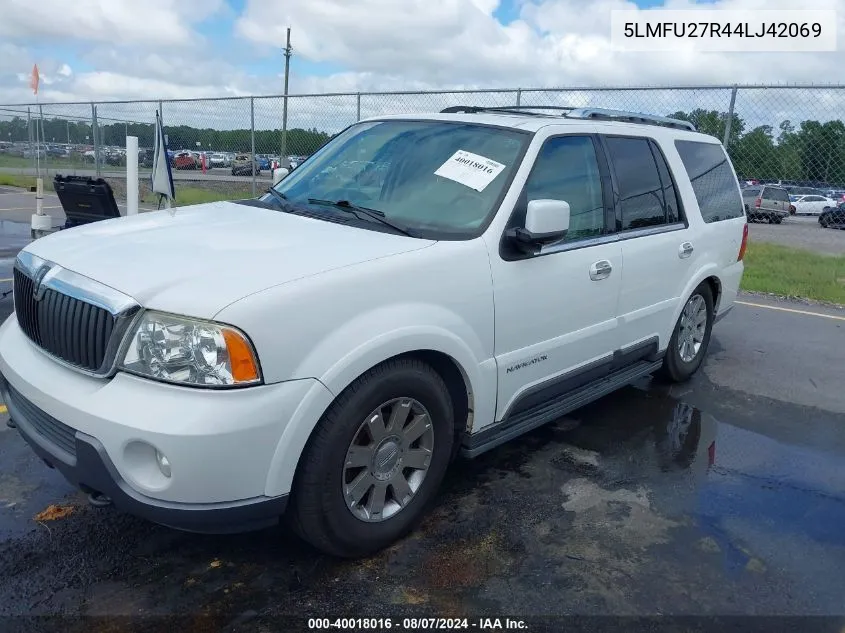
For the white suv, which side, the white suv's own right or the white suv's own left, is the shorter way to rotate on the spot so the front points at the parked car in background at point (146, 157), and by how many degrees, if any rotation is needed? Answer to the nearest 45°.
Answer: approximately 135° to the white suv's own right

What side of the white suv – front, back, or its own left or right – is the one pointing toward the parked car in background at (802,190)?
back

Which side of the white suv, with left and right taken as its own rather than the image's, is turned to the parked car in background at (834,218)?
back

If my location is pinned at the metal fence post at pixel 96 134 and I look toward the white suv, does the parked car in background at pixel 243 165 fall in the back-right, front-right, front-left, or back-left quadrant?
back-left

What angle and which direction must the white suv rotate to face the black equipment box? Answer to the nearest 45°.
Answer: approximately 90° to its right

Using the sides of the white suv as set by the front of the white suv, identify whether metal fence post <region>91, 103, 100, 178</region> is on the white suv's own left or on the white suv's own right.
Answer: on the white suv's own right

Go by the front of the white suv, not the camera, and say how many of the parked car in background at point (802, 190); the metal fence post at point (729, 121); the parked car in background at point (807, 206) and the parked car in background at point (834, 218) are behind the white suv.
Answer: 4

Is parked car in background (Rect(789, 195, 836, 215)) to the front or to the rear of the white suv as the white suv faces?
to the rear

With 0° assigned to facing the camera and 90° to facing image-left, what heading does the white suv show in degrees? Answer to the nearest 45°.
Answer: approximately 45°

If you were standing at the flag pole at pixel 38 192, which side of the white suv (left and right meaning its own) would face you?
right

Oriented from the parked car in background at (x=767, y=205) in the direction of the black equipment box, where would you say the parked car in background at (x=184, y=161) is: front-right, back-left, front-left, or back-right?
front-right

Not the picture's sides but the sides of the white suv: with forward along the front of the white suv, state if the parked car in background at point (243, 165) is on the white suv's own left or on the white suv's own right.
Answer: on the white suv's own right
